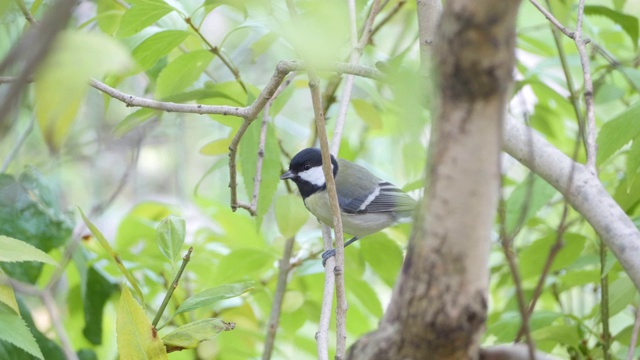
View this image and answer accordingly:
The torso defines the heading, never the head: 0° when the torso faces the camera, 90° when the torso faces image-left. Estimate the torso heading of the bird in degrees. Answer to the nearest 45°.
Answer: approximately 90°

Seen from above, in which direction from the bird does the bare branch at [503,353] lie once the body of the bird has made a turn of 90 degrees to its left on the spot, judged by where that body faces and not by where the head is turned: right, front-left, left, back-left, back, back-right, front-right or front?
front

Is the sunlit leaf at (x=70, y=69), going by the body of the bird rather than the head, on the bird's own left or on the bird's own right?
on the bird's own left

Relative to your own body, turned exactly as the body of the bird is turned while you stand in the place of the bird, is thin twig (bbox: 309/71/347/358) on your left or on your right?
on your left
